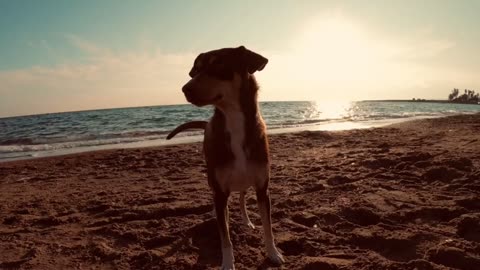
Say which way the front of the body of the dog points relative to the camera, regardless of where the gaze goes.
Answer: toward the camera
